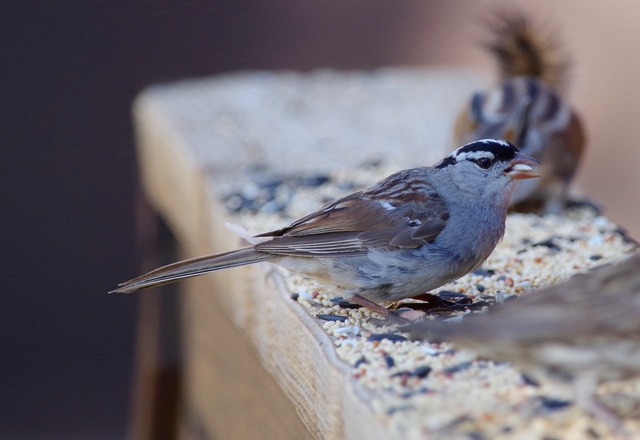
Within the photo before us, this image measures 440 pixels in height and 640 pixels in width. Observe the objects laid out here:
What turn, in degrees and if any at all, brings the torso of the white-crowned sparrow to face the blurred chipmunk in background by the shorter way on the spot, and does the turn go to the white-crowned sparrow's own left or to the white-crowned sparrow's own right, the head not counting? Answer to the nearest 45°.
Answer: approximately 45° to the white-crowned sparrow's own left

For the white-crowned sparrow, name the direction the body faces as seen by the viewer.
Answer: to the viewer's right
